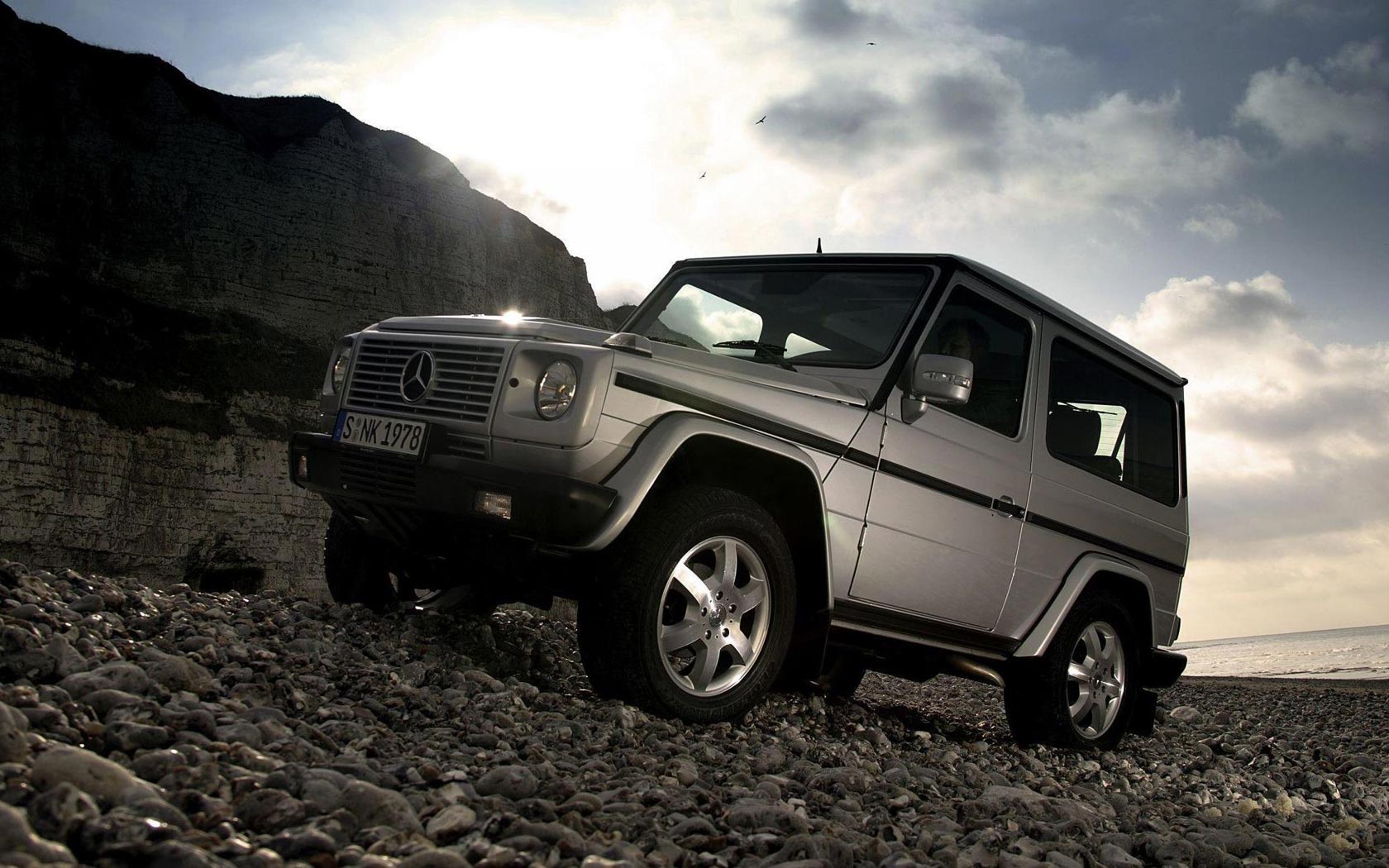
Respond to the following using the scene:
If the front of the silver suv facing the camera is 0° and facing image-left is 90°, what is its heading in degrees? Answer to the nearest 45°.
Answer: approximately 45°

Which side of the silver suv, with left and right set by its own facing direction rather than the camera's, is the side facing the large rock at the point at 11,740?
front

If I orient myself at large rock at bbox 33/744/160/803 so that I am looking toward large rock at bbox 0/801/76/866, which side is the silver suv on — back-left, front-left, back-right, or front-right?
back-left

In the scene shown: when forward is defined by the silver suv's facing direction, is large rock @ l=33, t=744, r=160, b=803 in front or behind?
in front

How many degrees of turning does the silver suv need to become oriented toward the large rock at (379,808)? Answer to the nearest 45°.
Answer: approximately 45° to its left

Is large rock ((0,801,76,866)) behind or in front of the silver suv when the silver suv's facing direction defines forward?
in front
